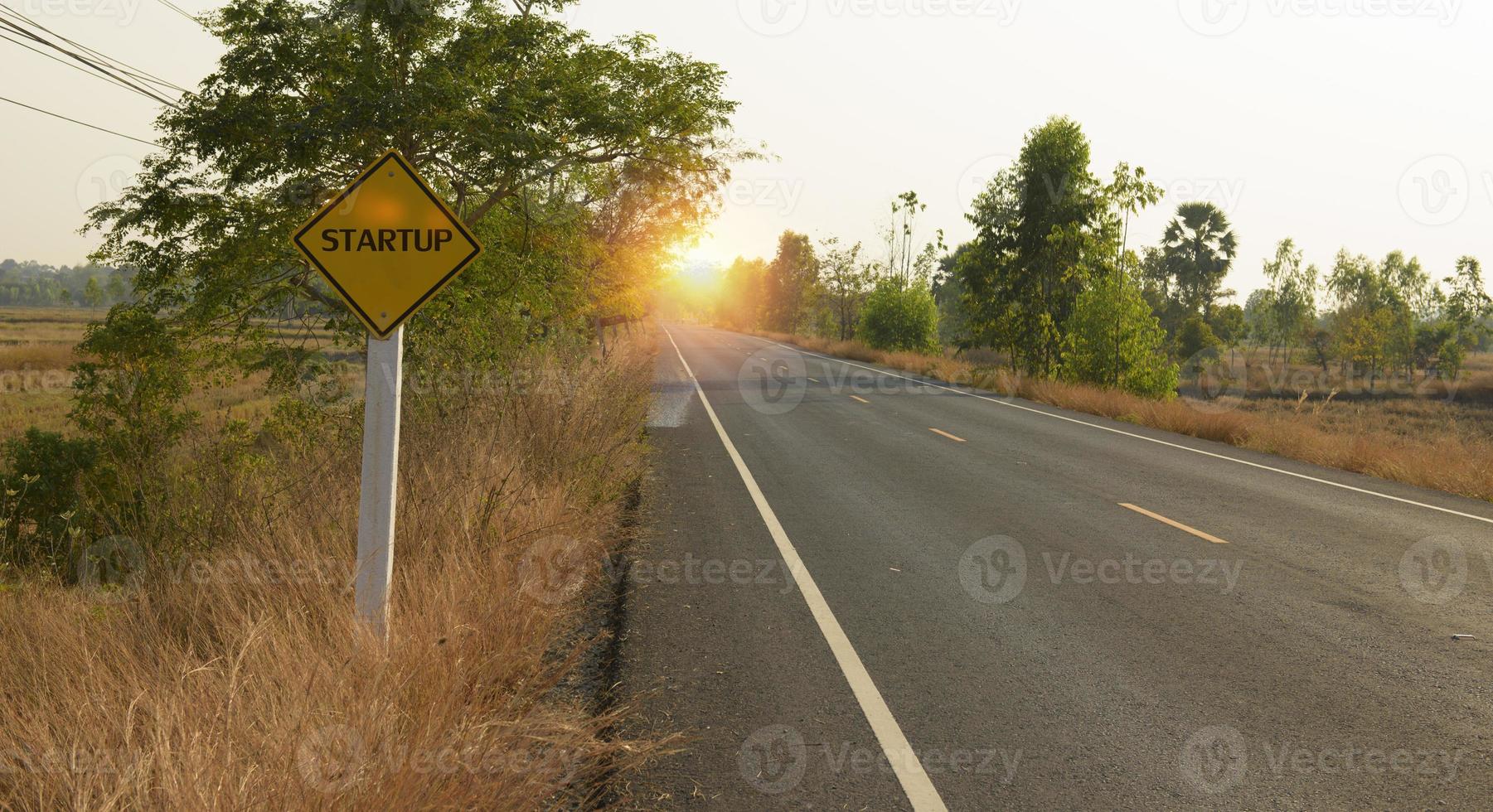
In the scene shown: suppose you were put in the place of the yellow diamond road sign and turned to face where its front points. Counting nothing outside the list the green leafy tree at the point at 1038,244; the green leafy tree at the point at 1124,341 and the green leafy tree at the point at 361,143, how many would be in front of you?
0

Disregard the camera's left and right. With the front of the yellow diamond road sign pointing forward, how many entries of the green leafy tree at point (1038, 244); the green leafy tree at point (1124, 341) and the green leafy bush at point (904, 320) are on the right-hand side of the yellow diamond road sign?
0

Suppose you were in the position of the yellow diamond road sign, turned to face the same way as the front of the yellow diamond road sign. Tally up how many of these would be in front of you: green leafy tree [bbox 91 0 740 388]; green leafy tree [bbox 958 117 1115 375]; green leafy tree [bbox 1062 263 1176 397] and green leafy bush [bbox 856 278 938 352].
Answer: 0

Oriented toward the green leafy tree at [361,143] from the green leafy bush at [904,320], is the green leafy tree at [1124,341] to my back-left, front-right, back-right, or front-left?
front-left

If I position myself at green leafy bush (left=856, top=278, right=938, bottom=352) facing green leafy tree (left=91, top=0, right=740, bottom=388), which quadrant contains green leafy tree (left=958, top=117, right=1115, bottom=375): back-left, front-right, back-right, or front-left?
front-left

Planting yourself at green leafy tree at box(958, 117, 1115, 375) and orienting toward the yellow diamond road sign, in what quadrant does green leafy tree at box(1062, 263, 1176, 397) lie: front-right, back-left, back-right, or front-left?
front-left

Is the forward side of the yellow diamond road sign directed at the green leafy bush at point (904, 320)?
no

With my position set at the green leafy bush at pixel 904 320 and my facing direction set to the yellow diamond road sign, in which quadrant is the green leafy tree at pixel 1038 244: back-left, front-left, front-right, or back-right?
front-left

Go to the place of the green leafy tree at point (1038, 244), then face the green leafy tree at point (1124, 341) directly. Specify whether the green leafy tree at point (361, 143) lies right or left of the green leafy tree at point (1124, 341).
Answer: right

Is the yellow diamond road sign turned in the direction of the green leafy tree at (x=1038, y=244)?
no

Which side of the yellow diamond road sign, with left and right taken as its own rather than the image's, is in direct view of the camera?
front

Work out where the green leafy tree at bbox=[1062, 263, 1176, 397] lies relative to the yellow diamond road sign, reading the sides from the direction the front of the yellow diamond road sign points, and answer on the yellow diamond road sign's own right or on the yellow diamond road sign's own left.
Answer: on the yellow diamond road sign's own left

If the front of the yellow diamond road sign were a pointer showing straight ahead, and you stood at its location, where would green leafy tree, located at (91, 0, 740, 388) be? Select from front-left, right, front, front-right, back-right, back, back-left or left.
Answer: back
